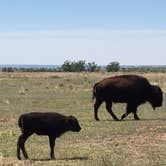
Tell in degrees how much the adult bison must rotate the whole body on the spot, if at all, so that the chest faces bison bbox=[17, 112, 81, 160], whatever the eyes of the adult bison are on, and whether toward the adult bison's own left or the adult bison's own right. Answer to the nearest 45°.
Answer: approximately 90° to the adult bison's own right

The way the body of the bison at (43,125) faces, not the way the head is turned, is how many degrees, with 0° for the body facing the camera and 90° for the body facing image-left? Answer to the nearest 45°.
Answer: approximately 270°

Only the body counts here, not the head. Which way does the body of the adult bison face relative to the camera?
to the viewer's right

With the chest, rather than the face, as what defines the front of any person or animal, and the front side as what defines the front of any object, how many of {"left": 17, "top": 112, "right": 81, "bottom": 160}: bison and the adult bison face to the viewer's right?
2
